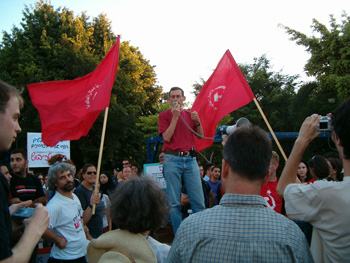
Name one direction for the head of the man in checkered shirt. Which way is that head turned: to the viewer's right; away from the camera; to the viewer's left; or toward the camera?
away from the camera

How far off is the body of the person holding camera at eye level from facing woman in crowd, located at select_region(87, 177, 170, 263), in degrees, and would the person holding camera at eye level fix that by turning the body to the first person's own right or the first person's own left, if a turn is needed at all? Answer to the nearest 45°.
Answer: approximately 45° to the first person's own left

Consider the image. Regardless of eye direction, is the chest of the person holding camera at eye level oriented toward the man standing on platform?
yes

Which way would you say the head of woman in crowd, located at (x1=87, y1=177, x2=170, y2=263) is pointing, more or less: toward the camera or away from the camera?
away from the camera

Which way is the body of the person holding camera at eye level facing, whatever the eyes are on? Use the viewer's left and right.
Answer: facing away from the viewer and to the left of the viewer

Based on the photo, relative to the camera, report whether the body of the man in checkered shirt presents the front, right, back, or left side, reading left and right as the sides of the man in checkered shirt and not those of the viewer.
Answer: back

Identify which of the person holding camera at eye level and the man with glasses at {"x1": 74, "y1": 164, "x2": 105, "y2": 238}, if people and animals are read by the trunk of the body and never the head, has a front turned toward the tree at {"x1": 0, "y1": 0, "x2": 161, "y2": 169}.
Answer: the person holding camera at eye level

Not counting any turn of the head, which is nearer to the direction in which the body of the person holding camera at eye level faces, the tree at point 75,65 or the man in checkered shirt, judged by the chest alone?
the tree

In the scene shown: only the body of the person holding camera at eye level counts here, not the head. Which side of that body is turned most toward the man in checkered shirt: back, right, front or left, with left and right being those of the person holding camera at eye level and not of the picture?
left

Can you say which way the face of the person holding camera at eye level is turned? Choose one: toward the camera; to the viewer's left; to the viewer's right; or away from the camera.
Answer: away from the camera
